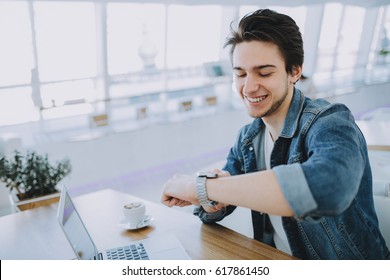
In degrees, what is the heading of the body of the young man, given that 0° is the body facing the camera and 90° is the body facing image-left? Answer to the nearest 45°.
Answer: approximately 45°

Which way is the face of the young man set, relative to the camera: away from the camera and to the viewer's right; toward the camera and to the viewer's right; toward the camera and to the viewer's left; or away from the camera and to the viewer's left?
toward the camera and to the viewer's left
